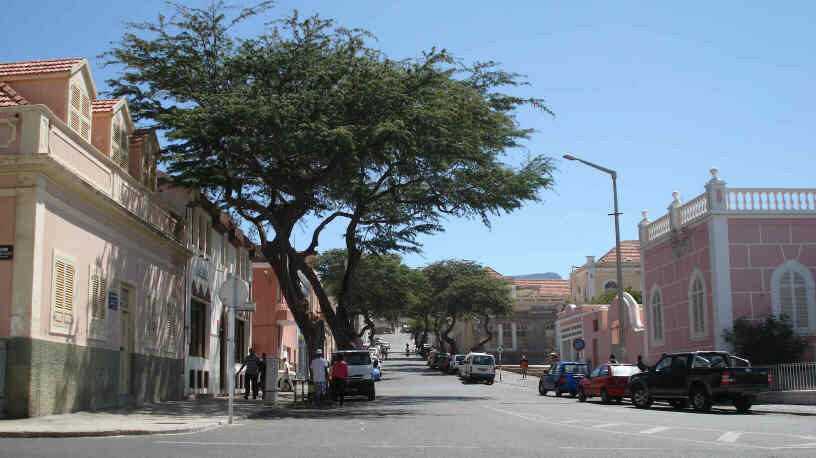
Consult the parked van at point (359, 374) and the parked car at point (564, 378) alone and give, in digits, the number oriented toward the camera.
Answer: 1

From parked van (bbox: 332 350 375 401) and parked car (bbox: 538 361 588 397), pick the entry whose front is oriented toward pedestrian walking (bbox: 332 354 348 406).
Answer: parked van (bbox: 332 350 375 401)

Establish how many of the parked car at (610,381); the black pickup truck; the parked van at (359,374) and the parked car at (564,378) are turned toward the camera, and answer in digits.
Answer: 1

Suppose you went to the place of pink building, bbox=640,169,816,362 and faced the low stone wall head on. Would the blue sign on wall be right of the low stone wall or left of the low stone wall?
right

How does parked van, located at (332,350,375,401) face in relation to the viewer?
toward the camera

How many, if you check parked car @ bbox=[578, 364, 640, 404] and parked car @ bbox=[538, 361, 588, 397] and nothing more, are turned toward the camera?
0

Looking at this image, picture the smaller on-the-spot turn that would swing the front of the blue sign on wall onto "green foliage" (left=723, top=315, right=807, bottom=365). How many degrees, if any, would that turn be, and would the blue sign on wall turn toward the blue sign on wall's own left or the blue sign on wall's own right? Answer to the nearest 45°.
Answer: approximately 45° to the blue sign on wall's own left

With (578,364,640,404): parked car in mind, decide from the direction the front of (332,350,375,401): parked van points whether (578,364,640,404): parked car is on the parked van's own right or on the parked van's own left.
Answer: on the parked van's own left

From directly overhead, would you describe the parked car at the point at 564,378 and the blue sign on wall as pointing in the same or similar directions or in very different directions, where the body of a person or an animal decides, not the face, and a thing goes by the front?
very different directions

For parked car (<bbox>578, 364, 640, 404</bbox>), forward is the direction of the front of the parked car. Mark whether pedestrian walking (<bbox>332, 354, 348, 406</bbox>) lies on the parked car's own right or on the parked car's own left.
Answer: on the parked car's own left

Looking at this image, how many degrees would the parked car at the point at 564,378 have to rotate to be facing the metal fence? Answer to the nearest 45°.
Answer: approximately 180°

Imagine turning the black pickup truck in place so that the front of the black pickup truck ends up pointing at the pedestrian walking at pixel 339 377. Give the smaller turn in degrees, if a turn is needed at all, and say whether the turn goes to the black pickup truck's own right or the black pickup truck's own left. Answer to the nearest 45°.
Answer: approximately 45° to the black pickup truck's own left

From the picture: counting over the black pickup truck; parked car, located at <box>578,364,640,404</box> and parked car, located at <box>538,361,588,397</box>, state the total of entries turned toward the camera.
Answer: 0
